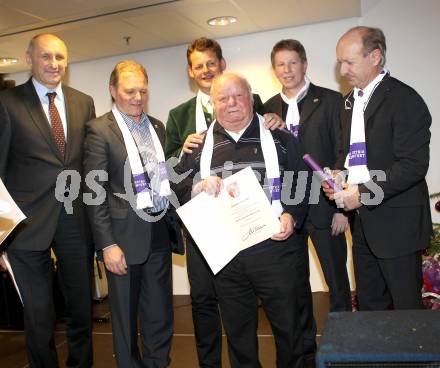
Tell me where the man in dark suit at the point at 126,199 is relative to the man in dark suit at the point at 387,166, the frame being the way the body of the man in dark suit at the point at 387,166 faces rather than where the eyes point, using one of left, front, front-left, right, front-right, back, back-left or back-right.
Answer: front-right

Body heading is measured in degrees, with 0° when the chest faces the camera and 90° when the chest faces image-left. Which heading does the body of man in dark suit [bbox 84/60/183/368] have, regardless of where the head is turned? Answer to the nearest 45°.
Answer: approximately 315°

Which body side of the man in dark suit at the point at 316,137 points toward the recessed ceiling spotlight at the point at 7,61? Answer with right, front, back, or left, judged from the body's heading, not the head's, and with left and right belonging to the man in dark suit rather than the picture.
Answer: right

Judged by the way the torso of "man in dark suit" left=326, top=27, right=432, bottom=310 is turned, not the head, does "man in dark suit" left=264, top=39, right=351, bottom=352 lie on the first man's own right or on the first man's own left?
on the first man's own right

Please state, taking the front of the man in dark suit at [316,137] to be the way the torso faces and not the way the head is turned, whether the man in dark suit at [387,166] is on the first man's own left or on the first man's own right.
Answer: on the first man's own left

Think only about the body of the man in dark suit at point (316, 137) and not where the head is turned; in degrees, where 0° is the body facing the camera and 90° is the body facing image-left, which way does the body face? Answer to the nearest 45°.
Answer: approximately 45°

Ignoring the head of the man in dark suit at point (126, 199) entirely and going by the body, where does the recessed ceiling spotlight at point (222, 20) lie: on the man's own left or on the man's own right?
on the man's own left
